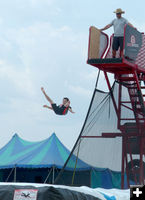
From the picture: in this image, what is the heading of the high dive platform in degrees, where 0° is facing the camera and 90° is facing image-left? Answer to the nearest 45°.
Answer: approximately 45°
